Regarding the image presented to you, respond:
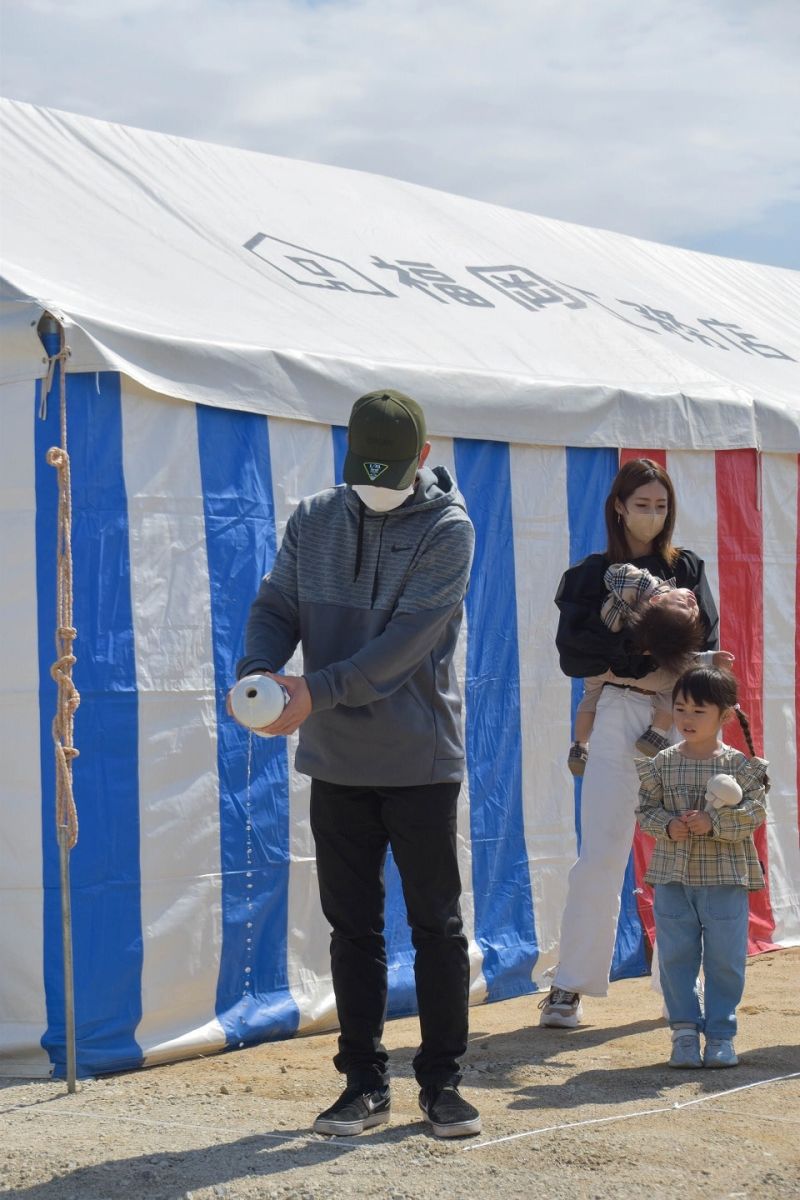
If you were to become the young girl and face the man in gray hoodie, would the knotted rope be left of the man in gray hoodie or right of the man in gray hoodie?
right

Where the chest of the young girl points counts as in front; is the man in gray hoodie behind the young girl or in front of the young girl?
in front

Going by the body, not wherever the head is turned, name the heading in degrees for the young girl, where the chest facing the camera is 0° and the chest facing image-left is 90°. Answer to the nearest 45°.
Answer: approximately 0°

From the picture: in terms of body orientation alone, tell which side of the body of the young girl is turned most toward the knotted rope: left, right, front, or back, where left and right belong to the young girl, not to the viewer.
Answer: right
